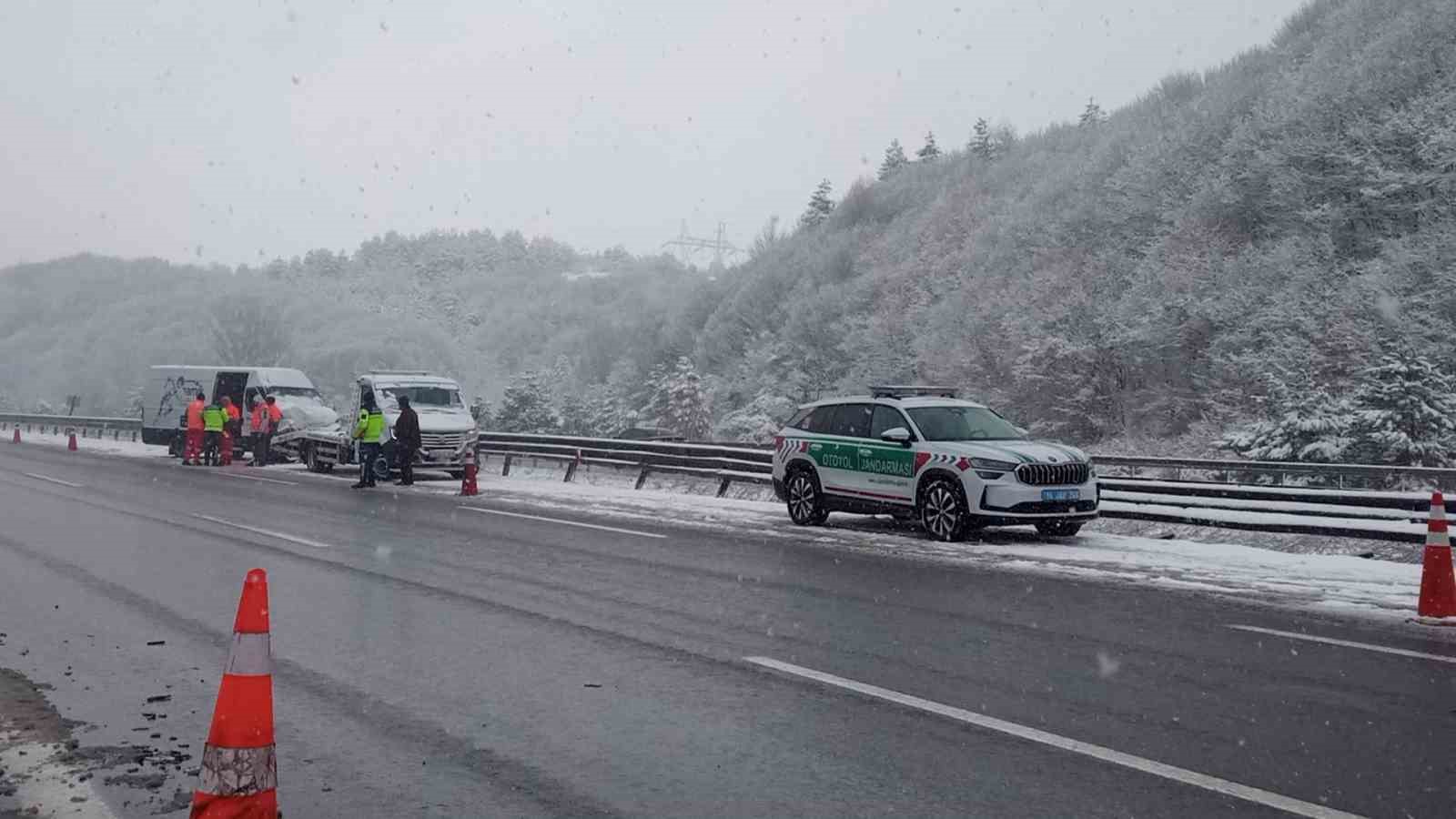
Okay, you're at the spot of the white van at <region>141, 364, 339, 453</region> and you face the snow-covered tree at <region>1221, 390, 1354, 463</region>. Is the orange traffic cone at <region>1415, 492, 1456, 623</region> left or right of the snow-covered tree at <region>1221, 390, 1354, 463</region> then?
right

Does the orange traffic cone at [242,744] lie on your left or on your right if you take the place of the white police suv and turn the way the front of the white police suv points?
on your right

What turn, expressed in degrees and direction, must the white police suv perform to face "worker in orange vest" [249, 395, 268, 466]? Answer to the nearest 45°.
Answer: approximately 180°

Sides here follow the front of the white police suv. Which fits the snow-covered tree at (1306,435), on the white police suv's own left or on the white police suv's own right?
on the white police suv's own left

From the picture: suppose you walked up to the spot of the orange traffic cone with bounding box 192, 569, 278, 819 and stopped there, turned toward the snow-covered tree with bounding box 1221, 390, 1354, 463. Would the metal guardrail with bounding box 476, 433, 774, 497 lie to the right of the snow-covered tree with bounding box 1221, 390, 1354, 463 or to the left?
left

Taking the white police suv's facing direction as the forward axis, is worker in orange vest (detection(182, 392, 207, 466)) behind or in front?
behind

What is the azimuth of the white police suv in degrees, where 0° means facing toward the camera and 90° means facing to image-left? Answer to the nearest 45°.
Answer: approximately 315°

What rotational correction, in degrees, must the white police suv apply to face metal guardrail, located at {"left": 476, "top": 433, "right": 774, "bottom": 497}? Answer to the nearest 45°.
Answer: approximately 180°

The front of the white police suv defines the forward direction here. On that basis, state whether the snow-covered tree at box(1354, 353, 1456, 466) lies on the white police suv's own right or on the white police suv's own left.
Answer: on the white police suv's own left

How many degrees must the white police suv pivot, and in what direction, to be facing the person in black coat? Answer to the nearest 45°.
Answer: approximately 180°
